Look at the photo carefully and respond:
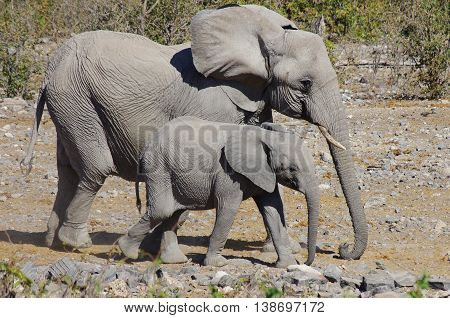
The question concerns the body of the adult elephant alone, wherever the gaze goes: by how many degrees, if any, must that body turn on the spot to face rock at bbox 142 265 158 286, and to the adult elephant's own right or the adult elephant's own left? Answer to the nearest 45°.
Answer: approximately 90° to the adult elephant's own right

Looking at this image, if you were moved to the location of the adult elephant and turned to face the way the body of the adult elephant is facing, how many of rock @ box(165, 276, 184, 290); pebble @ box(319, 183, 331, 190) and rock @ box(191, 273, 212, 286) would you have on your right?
2

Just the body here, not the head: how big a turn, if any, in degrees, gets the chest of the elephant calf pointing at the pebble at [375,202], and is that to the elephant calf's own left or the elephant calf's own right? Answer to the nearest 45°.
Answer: approximately 45° to the elephant calf's own left

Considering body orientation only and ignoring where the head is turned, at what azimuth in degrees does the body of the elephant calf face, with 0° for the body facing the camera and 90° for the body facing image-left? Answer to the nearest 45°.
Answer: approximately 270°

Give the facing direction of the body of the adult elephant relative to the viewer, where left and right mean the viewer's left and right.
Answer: facing to the right of the viewer

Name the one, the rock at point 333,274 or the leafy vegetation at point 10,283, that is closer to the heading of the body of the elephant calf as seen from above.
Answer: the rock

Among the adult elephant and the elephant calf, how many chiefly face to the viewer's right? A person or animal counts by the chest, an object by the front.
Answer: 2

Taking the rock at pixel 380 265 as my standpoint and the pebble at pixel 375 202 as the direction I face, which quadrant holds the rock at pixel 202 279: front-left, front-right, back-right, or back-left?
back-left

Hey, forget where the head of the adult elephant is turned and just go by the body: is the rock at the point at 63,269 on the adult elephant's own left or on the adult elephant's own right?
on the adult elephant's own right

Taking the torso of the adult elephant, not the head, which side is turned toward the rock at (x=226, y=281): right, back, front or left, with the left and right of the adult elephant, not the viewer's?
right

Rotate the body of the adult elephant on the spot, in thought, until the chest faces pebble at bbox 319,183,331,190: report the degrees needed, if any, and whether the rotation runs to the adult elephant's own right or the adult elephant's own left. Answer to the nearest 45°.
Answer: approximately 45° to the adult elephant's own left
